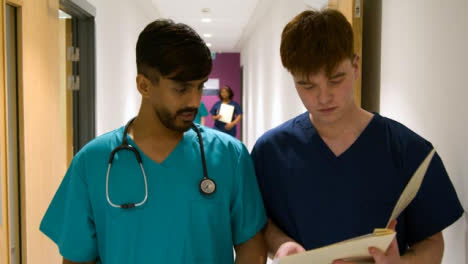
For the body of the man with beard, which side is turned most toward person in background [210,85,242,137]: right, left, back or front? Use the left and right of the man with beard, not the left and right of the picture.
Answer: back

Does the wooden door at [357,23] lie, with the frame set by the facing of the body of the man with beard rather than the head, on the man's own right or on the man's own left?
on the man's own left

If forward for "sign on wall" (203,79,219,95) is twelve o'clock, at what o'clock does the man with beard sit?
The man with beard is roughly at 12 o'clock from the sign on wall.

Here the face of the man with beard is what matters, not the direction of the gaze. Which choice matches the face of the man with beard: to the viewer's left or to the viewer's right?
to the viewer's right

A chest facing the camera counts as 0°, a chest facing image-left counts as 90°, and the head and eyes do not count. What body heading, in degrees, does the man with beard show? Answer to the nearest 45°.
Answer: approximately 0°

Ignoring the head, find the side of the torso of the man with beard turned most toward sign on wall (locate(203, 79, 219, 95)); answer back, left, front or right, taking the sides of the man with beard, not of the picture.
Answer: back

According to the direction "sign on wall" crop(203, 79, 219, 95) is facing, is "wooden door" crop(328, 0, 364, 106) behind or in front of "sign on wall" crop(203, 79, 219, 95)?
in front

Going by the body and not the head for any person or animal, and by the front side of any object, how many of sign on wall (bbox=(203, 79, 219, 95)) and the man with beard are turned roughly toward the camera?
2

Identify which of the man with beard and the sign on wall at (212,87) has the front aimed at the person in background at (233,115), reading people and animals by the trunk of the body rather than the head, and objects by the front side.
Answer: the sign on wall

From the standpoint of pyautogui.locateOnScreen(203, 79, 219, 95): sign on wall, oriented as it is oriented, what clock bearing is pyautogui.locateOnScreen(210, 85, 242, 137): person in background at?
The person in background is roughly at 12 o'clock from the sign on wall.

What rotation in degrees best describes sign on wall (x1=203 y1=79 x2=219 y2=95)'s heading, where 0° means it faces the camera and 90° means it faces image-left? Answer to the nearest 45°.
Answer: approximately 0°
